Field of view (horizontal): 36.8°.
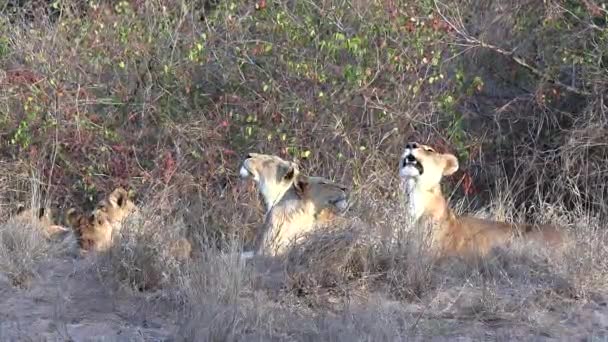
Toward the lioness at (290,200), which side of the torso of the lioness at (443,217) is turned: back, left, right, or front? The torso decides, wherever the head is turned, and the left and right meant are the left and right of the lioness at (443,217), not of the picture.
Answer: front

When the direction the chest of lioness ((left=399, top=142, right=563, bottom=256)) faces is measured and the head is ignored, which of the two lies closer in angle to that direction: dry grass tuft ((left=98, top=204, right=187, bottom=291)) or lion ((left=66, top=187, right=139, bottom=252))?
the lion

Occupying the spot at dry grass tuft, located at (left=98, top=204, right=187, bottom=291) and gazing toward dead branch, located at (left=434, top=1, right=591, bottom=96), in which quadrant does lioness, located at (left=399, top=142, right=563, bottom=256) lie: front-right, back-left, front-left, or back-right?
front-right

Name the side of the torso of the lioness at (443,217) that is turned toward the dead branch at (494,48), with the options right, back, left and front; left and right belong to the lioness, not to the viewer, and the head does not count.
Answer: right

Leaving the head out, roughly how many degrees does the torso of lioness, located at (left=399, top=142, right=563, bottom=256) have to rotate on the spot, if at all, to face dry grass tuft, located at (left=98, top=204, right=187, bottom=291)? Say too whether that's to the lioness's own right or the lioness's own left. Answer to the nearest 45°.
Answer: approximately 45° to the lioness's own left

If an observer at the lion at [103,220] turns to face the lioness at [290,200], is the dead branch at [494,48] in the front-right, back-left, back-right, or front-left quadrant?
front-left

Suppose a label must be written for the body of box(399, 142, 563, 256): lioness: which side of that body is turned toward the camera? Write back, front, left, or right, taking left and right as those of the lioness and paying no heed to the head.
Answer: left

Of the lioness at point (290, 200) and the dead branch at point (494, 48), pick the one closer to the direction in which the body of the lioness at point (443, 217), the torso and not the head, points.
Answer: the lioness

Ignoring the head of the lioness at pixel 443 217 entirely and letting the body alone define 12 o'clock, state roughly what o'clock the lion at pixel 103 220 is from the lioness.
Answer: The lion is roughly at 12 o'clock from the lioness.
